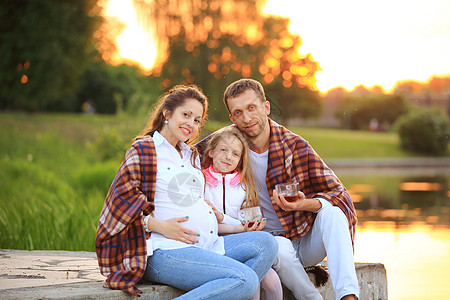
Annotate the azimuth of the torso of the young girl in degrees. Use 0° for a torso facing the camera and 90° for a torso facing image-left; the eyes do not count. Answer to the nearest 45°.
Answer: approximately 0°

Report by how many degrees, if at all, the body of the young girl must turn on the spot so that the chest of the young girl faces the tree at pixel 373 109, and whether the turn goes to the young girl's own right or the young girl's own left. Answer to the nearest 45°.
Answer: approximately 180°

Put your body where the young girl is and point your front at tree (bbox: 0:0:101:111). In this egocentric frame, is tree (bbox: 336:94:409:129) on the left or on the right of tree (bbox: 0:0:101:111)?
right

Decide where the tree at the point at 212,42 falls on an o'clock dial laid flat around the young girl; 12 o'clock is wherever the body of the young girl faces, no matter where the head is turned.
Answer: The tree is roughly at 6 o'clock from the young girl.

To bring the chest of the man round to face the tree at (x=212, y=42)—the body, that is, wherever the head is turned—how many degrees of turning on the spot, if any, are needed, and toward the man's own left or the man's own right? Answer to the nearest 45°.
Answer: approximately 135° to the man's own right

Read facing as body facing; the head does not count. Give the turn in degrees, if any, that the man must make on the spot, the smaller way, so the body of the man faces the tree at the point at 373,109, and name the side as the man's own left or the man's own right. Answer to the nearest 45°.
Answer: approximately 135° to the man's own right
